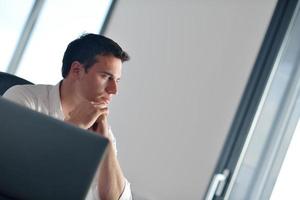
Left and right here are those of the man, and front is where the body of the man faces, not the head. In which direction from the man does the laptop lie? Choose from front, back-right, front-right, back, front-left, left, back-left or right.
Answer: front-right

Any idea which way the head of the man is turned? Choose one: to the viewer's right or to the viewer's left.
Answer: to the viewer's right

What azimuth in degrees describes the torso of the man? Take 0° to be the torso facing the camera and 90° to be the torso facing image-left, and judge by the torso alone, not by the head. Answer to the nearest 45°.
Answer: approximately 315°
